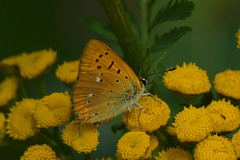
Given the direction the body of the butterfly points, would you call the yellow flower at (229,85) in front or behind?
in front

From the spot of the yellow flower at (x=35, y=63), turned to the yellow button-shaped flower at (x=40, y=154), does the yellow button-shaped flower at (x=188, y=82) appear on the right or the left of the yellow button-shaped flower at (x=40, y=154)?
left

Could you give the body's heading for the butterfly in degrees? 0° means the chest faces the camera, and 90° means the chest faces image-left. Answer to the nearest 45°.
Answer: approximately 270°

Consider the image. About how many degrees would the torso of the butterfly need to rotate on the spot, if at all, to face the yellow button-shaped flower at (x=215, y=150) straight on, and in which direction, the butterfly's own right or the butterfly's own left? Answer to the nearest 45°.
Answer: approximately 45° to the butterfly's own right

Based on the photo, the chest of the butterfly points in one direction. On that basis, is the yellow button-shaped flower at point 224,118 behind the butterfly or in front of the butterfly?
in front

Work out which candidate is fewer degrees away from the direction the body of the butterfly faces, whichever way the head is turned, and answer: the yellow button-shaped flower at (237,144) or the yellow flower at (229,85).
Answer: the yellow flower

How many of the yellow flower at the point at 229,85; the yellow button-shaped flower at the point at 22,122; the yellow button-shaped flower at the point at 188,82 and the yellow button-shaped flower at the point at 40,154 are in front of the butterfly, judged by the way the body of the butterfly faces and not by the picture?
2

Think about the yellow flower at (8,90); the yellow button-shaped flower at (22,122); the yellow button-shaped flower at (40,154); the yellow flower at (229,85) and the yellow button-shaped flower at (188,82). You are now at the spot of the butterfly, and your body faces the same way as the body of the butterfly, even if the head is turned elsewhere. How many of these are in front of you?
2

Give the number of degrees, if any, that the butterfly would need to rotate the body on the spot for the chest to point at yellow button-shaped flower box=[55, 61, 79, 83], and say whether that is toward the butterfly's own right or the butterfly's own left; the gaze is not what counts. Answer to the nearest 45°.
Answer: approximately 135° to the butterfly's own left
